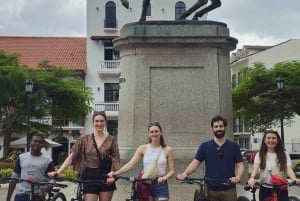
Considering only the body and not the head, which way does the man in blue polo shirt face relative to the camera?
toward the camera

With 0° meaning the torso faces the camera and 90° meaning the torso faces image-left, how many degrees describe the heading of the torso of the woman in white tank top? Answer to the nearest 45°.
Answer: approximately 0°

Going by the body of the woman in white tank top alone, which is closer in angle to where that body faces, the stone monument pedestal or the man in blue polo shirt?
the man in blue polo shirt

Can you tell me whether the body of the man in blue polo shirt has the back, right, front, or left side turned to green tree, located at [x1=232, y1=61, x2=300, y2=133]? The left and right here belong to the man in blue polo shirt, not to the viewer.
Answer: back

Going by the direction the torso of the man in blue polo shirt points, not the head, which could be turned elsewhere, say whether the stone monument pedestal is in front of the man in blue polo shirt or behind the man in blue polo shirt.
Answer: behind

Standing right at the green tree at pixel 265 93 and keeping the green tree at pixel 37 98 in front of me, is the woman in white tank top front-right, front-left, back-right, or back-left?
front-left

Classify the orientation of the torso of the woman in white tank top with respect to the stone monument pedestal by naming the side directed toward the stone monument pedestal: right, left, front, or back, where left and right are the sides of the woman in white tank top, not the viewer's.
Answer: back

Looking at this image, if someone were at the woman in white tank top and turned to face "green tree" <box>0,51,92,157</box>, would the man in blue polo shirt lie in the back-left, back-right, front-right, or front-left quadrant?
back-right

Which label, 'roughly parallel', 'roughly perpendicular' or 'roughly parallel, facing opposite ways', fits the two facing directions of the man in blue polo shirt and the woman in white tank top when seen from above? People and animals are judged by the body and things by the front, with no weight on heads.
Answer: roughly parallel

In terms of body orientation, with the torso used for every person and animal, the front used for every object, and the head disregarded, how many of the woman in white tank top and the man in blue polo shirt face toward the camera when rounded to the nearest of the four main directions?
2

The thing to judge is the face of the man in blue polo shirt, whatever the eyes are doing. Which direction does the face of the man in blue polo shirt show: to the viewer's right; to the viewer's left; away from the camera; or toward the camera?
toward the camera

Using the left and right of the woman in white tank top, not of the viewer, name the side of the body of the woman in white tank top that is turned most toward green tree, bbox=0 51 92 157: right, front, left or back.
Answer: back

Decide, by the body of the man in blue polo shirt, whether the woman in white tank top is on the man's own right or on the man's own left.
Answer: on the man's own right
